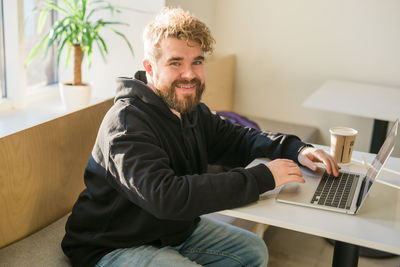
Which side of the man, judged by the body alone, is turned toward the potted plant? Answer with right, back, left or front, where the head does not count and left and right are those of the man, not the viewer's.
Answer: back

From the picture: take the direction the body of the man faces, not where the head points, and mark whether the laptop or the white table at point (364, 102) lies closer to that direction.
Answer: the laptop

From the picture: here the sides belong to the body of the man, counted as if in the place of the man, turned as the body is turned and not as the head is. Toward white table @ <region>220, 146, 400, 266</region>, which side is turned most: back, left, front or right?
front

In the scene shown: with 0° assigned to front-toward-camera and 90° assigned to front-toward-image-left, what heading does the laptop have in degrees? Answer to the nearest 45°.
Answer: approximately 90°

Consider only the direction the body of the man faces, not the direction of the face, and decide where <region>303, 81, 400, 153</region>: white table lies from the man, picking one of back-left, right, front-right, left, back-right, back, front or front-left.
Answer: left

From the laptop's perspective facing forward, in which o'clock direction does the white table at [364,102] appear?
The white table is roughly at 3 o'clock from the laptop.

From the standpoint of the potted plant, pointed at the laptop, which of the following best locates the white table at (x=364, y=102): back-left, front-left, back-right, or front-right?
front-left

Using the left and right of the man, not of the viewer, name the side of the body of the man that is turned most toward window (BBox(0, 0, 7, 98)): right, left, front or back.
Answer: back

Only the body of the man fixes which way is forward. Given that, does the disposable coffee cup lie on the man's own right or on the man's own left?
on the man's own left

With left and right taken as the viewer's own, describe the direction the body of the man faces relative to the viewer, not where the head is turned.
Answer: facing the viewer and to the right of the viewer

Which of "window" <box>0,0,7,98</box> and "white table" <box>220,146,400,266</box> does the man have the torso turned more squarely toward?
the white table

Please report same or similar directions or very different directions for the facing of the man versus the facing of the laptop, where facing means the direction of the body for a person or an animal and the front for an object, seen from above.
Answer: very different directions

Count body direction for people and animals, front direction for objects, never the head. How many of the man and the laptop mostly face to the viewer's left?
1
